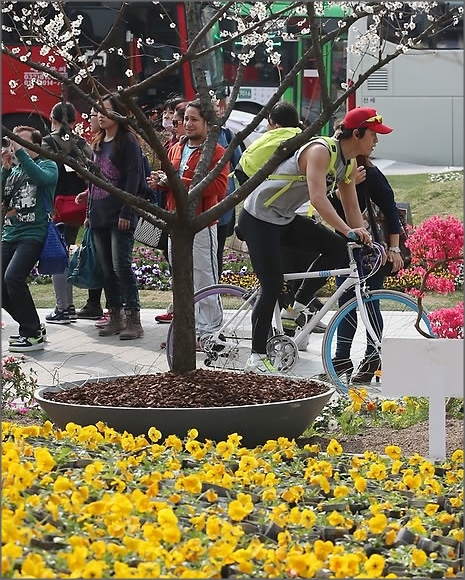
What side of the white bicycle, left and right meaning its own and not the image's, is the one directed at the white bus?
left

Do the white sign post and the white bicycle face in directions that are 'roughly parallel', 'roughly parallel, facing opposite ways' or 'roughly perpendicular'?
roughly perpendicular

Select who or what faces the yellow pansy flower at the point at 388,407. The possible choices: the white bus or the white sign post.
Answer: the white sign post

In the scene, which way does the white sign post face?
away from the camera

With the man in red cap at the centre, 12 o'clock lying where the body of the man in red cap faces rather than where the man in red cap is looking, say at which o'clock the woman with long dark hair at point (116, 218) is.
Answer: The woman with long dark hair is roughly at 8 o'clock from the man in red cap.

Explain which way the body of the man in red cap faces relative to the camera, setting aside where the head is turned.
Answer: to the viewer's right

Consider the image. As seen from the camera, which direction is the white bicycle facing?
to the viewer's right

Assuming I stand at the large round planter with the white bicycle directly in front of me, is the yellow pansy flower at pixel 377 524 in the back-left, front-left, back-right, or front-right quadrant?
back-right

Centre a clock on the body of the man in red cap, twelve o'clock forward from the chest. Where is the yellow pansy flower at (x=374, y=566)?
The yellow pansy flower is roughly at 3 o'clock from the man in red cap.

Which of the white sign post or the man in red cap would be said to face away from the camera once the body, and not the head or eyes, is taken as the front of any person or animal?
the white sign post

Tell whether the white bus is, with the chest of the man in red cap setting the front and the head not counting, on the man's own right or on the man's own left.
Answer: on the man's own left
